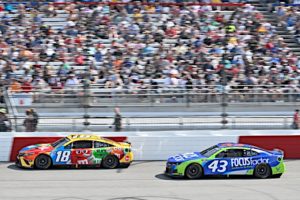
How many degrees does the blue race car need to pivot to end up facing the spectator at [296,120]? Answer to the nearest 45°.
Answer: approximately 135° to its right

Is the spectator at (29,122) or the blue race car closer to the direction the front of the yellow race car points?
the spectator

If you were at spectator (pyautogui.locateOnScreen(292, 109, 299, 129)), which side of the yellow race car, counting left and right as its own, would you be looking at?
back

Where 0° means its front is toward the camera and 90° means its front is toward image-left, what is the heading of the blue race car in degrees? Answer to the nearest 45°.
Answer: approximately 90°

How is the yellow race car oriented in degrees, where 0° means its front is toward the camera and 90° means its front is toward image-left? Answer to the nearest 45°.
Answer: approximately 90°

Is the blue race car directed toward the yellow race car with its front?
yes
